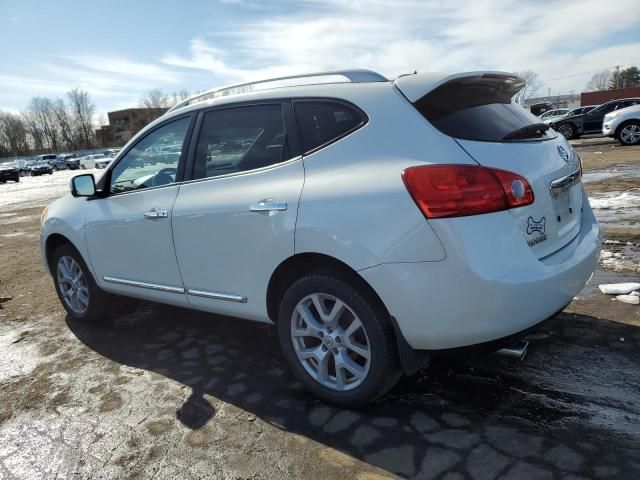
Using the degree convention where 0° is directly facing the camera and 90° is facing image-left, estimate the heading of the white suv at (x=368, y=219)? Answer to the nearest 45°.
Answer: approximately 135°

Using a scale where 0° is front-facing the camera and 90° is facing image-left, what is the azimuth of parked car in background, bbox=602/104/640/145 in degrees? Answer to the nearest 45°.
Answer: approximately 45°

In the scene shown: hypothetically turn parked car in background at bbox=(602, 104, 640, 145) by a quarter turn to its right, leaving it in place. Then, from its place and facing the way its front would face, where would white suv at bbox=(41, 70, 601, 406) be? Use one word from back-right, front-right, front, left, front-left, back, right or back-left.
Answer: back-left

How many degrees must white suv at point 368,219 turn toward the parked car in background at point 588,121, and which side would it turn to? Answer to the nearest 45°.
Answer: approximately 90° to its right
